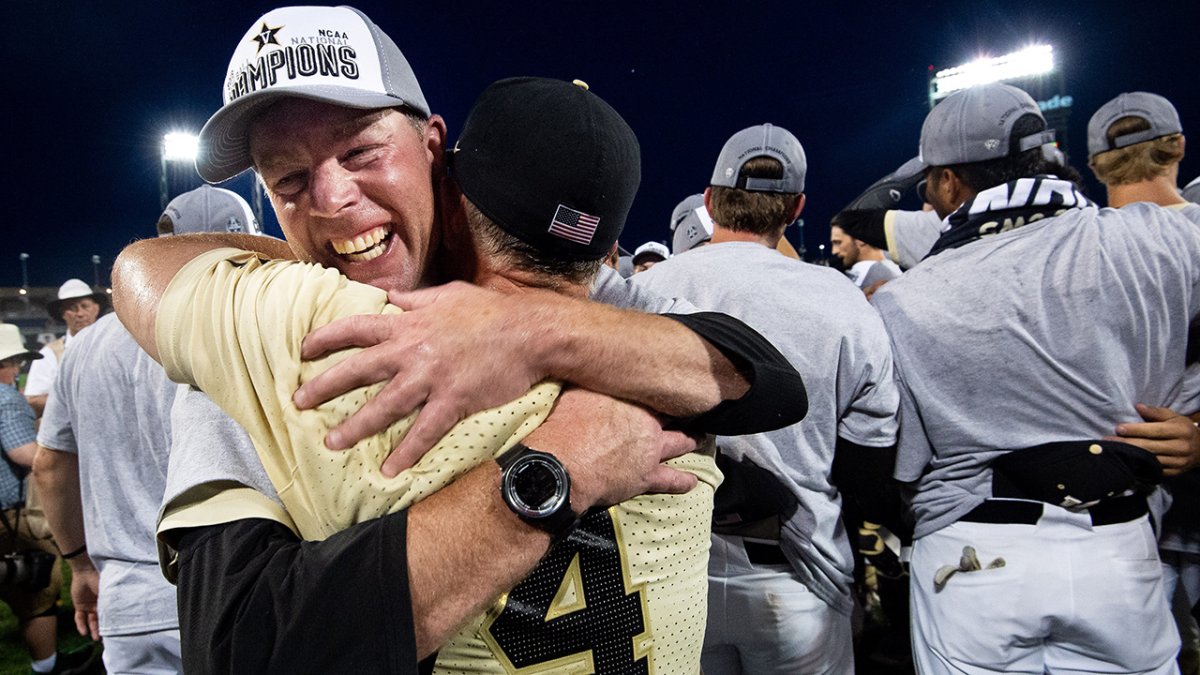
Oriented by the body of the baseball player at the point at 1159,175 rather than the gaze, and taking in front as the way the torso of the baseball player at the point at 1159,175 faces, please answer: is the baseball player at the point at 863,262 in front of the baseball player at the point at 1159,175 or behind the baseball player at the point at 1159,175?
in front

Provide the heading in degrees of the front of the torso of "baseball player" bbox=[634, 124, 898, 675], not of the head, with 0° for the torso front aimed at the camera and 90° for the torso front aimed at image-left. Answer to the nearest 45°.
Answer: approximately 180°

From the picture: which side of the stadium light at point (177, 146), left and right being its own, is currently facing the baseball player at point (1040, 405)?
front

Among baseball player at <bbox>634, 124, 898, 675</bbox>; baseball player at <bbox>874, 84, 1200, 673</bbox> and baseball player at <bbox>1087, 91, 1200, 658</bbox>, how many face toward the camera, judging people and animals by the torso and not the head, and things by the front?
0

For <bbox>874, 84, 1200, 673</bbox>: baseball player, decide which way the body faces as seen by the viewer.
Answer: away from the camera

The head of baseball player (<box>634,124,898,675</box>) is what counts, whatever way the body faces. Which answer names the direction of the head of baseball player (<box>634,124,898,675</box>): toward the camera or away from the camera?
away from the camera

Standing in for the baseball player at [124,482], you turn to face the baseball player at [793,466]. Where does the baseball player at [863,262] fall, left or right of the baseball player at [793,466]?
left

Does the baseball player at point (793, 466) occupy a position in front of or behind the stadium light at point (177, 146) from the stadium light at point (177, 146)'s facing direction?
in front

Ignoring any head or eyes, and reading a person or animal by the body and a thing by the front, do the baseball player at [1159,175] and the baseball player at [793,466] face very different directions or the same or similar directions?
same or similar directions

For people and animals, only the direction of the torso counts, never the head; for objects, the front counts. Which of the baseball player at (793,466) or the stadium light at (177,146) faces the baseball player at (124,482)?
the stadium light

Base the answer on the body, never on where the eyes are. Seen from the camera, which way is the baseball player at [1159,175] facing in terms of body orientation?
away from the camera

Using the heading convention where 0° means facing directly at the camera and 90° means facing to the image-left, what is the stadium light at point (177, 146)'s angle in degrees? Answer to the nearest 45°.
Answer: approximately 0°

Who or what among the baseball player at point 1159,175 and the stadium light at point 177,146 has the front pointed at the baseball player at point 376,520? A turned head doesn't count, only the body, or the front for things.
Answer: the stadium light

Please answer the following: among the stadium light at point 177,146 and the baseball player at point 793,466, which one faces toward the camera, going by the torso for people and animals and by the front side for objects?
the stadium light

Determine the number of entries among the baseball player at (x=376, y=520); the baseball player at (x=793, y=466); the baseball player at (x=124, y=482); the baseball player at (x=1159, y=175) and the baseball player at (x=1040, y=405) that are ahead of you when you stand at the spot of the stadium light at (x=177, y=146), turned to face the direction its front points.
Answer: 5

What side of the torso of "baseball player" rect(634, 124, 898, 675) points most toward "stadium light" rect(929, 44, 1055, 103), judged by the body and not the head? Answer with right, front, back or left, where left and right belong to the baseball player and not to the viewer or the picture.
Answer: front
